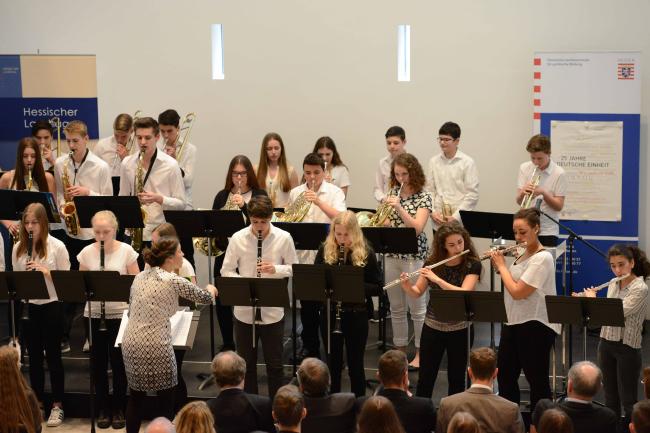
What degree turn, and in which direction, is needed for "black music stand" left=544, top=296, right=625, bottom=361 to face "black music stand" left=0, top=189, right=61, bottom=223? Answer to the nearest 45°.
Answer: approximately 90° to its left

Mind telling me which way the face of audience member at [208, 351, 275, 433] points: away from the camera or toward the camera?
away from the camera

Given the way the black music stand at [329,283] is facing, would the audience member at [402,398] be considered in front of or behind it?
behind

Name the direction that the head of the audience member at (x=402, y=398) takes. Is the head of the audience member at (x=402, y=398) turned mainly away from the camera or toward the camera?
away from the camera

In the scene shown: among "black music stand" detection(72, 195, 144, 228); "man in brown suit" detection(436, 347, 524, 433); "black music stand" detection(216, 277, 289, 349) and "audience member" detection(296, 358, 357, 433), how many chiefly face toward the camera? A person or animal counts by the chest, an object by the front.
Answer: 0

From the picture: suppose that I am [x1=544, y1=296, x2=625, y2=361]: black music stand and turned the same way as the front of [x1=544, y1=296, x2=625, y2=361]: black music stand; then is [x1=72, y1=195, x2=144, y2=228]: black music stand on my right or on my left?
on my left

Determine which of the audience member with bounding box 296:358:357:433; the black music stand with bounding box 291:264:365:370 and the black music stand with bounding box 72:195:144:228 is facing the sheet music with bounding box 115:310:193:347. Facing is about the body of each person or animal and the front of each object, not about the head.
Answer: the audience member

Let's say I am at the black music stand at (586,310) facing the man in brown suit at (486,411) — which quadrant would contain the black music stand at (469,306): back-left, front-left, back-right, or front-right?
front-right

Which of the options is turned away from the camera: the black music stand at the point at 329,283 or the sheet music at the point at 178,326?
the black music stand

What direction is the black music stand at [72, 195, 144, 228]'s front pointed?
away from the camera

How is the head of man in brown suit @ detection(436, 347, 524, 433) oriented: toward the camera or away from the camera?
away from the camera

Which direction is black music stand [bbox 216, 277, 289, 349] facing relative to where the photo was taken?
away from the camera

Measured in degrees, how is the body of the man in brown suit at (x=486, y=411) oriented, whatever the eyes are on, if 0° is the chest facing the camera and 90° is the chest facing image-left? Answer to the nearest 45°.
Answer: approximately 180°

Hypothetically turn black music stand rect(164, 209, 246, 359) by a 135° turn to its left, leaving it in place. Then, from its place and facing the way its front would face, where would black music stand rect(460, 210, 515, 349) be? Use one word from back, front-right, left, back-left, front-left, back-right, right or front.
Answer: back-left

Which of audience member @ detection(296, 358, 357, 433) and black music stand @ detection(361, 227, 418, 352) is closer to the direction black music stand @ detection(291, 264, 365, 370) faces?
the black music stand

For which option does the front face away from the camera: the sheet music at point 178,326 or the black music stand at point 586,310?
the black music stand

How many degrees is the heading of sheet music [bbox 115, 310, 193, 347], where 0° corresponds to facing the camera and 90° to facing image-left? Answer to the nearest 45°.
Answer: approximately 0°

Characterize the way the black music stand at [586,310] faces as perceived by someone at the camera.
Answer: facing away from the viewer

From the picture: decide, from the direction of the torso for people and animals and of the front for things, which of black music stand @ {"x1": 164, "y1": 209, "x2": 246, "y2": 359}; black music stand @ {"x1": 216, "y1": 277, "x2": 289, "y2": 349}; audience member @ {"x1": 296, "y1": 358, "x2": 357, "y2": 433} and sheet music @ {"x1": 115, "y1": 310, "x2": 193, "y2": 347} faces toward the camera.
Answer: the sheet music

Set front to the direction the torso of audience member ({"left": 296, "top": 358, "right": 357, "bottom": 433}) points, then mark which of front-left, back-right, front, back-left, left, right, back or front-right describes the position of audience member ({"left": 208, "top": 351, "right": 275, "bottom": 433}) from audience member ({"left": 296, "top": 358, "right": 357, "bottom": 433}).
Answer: front-left
